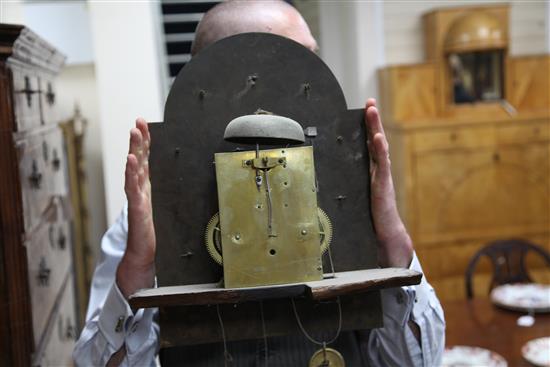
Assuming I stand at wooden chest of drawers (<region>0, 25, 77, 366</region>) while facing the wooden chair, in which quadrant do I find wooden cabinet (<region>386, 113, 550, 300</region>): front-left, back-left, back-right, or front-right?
front-left

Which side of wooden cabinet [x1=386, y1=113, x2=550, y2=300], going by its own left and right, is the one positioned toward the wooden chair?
front

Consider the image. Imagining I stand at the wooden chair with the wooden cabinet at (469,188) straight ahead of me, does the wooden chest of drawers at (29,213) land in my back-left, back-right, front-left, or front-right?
back-left

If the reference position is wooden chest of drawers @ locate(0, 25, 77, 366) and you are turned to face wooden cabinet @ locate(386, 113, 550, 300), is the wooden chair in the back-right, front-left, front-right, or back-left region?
front-right

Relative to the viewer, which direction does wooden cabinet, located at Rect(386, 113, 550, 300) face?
toward the camera

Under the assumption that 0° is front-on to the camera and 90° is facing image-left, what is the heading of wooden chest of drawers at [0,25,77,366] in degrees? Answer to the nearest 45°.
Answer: approximately 270°

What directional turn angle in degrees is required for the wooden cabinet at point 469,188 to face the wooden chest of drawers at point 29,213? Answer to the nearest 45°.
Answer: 0° — it already faces it

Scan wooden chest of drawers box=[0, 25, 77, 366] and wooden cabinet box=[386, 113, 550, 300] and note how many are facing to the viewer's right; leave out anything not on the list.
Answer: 1

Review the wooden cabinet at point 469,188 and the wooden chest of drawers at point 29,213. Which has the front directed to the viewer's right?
the wooden chest of drawers at point 29,213

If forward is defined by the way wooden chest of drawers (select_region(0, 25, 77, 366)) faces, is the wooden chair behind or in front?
in front

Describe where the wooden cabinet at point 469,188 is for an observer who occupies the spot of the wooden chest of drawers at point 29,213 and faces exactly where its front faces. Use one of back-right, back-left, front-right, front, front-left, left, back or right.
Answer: front-left
